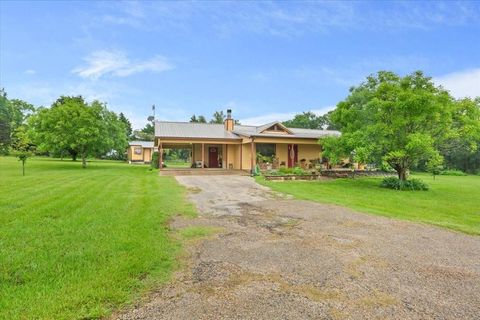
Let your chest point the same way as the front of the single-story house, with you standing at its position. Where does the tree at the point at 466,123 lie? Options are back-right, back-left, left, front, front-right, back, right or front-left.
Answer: front-left

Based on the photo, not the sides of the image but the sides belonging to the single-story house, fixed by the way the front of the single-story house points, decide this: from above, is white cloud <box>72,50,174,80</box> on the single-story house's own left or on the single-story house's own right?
on the single-story house's own right

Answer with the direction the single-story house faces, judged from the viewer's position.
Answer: facing the viewer

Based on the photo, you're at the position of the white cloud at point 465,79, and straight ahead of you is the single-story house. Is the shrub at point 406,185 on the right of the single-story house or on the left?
left

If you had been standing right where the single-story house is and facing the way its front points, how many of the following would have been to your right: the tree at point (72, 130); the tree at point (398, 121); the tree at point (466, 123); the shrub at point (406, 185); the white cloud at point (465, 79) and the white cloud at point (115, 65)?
2

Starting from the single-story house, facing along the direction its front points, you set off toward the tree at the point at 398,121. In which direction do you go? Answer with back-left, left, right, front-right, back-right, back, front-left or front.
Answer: front-left

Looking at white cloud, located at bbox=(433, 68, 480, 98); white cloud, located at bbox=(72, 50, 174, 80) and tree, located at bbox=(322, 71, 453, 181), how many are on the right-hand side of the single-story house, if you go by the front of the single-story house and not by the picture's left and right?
1

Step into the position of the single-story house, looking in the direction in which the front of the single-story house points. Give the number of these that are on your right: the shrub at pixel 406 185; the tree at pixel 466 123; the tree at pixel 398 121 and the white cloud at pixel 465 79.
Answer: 0

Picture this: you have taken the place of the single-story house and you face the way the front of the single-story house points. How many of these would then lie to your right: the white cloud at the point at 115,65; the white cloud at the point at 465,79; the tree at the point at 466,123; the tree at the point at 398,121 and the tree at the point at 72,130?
2

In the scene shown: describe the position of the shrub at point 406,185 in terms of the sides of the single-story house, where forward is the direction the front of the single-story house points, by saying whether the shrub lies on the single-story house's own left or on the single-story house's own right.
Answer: on the single-story house's own left

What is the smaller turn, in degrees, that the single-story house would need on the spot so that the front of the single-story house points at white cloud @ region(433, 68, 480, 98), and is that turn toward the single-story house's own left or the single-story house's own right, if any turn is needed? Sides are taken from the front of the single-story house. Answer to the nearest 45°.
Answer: approximately 90° to the single-story house's own left

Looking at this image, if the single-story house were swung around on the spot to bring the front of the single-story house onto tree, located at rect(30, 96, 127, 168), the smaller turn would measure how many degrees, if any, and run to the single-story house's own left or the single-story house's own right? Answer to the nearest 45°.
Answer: approximately 90° to the single-story house's own right
